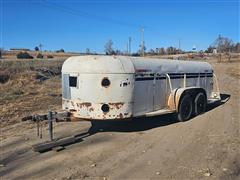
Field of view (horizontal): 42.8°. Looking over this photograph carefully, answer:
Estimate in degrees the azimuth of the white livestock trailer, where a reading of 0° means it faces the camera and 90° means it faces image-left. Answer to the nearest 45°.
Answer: approximately 45°
